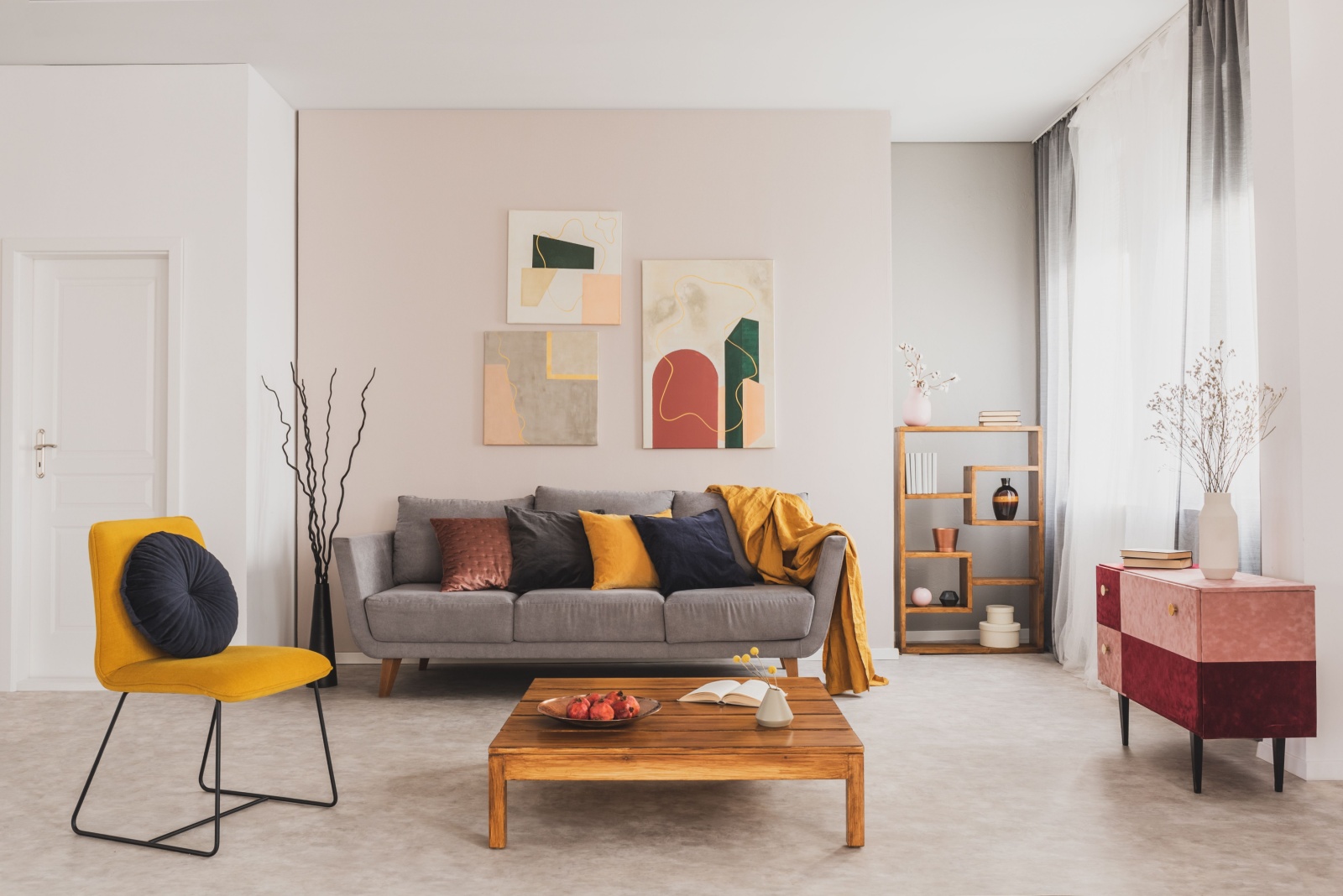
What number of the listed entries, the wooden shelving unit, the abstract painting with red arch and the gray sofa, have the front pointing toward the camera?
3

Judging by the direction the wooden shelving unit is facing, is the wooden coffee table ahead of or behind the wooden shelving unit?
ahead

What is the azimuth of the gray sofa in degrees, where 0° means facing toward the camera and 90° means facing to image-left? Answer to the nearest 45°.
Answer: approximately 0°

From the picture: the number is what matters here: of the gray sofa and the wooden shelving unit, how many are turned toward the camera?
2

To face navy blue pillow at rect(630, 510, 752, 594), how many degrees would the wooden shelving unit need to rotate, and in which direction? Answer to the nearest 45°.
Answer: approximately 45° to its right

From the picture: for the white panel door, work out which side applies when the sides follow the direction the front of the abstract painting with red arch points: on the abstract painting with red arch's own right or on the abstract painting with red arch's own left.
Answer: on the abstract painting with red arch's own right

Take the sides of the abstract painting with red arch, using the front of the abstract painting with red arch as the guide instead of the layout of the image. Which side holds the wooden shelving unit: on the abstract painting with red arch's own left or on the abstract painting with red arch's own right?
on the abstract painting with red arch's own left

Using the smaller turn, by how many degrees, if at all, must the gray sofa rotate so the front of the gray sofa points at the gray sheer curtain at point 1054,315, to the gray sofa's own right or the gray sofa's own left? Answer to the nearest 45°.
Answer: approximately 90° to the gray sofa's own left

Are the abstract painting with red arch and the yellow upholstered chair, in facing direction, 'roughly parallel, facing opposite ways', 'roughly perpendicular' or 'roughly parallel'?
roughly perpendicular

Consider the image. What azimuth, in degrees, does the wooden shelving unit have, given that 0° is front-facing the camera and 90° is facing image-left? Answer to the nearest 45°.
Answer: approximately 0°

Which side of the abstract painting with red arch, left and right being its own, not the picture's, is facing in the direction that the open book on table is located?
front

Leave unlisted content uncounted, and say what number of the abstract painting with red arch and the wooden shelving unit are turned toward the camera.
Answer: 2

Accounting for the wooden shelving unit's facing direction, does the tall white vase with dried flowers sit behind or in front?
in front

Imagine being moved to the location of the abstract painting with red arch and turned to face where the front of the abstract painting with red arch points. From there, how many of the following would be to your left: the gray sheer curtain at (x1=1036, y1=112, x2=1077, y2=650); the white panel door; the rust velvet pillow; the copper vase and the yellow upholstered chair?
2

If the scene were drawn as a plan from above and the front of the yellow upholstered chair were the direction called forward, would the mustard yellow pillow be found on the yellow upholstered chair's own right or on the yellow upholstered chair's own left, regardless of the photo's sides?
on the yellow upholstered chair's own left

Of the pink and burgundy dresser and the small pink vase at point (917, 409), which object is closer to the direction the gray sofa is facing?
the pink and burgundy dresser
